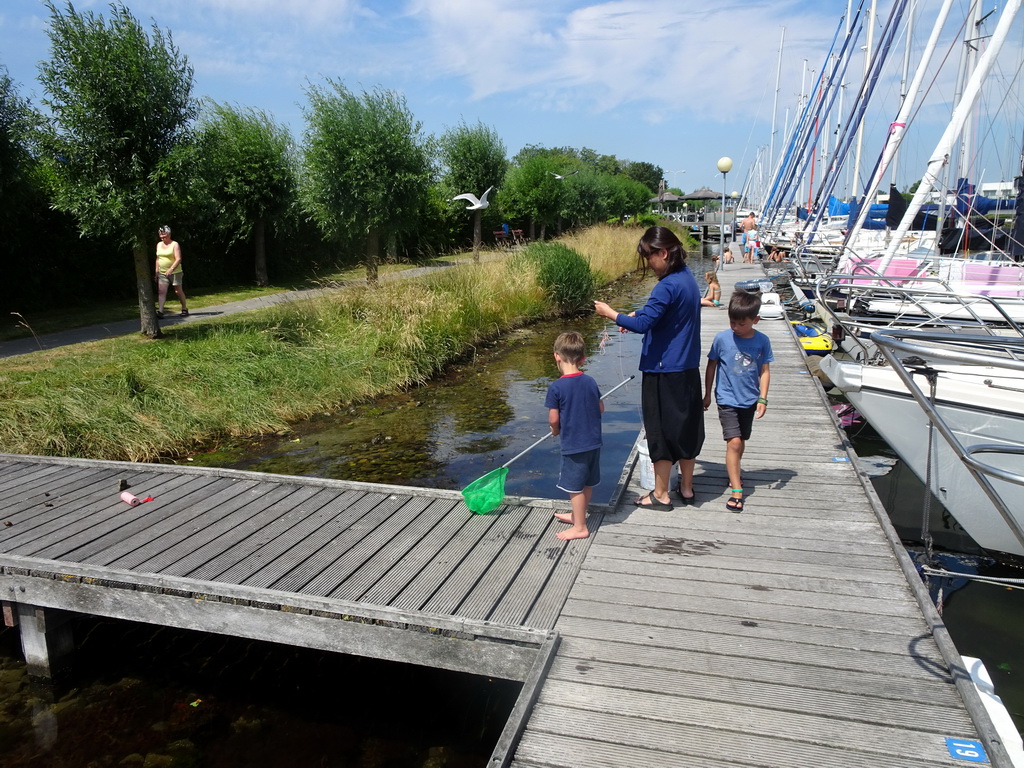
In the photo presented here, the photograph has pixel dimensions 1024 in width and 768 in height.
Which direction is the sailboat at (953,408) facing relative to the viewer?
to the viewer's left

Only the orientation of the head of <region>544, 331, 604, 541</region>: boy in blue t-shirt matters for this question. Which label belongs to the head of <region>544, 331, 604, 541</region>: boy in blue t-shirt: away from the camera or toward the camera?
away from the camera

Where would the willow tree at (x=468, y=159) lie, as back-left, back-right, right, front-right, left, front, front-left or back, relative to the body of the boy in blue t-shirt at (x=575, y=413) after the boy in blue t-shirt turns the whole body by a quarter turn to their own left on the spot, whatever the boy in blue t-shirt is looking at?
back-right

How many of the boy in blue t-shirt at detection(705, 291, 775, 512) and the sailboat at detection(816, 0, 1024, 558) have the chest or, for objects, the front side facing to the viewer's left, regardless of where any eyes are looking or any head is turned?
1

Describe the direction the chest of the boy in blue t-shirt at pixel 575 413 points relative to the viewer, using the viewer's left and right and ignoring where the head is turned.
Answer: facing away from the viewer and to the left of the viewer

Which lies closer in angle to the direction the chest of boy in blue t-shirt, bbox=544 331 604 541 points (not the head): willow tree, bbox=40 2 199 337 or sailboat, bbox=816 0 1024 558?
the willow tree

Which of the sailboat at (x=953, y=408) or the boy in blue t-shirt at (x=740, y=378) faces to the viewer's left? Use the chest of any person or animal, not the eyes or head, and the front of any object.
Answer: the sailboat

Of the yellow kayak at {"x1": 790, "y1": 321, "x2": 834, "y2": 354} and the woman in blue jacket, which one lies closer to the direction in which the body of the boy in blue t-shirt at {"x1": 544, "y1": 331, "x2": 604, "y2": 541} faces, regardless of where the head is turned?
the yellow kayak

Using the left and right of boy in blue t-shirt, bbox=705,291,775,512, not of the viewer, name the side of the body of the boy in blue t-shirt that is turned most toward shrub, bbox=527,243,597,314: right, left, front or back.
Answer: back

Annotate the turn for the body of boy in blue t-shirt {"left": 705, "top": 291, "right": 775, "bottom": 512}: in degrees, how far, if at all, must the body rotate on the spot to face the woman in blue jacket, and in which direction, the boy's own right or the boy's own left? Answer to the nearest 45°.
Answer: approximately 45° to the boy's own right

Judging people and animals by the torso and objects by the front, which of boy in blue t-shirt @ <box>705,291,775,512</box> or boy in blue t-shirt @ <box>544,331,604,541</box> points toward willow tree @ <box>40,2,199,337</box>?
boy in blue t-shirt @ <box>544,331,604,541</box>

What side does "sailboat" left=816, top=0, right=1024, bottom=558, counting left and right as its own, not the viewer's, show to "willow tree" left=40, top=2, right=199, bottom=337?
front

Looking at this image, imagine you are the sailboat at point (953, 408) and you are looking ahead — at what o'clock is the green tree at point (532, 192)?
The green tree is roughly at 2 o'clock from the sailboat.
